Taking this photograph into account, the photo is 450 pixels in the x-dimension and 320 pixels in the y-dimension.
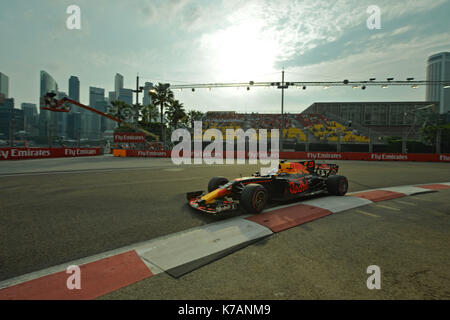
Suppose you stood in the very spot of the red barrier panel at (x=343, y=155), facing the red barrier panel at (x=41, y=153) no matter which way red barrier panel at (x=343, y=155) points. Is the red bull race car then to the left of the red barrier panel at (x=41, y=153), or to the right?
left

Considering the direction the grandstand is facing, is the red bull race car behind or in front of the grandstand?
in front

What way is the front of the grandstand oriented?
toward the camera

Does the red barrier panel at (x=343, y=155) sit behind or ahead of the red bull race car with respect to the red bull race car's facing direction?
behind

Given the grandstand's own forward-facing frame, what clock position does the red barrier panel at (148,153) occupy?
The red barrier panel is roughly at 1 o'clock from the grandstand.

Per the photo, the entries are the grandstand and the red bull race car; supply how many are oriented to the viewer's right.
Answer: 0

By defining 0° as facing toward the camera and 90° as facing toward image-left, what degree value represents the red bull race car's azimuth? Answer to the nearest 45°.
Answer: approximately 45°

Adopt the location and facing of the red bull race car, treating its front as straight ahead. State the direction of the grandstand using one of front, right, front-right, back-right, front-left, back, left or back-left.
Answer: back-right

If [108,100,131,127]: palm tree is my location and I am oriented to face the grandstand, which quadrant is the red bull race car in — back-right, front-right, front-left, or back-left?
front-right

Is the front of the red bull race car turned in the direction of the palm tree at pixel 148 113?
no

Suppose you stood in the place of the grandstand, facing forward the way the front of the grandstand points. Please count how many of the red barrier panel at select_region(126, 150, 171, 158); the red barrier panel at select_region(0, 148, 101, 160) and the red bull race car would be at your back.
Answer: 0

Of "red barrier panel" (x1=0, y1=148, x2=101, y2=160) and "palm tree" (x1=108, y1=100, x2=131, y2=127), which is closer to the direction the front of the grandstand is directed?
the red barrier panel

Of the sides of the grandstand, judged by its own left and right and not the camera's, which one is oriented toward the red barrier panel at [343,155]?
front

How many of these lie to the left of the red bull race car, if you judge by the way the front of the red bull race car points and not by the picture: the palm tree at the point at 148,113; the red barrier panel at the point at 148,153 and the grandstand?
0
